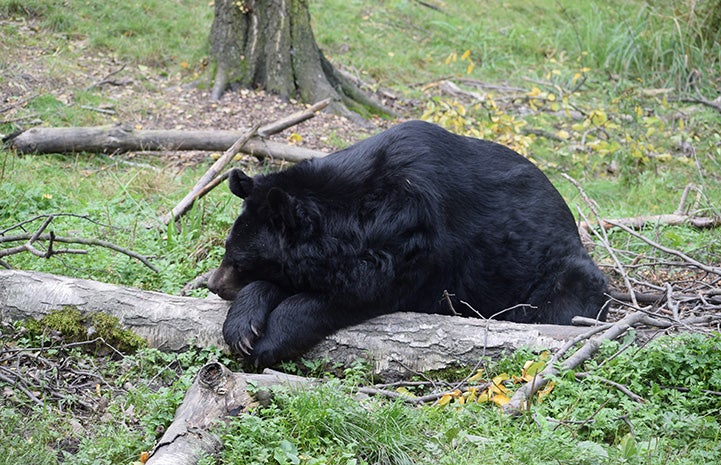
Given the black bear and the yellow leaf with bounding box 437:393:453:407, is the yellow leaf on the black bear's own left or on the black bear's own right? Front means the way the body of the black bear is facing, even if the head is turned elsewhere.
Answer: on the black bear's own left

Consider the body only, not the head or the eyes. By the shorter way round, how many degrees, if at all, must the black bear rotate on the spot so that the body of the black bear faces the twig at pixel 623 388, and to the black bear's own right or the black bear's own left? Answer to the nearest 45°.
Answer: approximately 135° to the black bear's own left

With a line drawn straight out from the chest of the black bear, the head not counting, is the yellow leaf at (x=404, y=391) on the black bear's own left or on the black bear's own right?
on the black bear's own left

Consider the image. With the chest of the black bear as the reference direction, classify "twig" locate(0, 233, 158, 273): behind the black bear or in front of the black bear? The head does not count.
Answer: in front

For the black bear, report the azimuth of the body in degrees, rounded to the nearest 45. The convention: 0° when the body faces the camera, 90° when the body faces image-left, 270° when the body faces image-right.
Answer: approximately 90°

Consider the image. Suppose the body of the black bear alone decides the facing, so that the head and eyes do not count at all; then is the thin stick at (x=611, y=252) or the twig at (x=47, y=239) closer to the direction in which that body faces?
the twig

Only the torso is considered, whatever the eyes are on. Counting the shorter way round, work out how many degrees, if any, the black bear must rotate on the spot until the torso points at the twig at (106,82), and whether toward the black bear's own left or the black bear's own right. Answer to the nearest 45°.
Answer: approximately 45° to the black bear's own right

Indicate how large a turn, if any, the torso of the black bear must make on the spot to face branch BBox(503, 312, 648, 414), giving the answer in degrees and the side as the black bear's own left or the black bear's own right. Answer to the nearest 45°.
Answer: approximately 135° to the black bear's own left

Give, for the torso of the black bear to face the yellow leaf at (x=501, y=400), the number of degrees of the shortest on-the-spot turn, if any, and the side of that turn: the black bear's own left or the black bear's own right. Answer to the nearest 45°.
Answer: approximately 135° to the black bear's own left

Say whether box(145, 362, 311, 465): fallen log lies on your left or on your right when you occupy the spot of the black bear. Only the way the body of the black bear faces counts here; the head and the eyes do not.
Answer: on your left

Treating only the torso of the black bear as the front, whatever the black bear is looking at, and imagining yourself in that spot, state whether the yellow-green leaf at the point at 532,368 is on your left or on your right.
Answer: on your left

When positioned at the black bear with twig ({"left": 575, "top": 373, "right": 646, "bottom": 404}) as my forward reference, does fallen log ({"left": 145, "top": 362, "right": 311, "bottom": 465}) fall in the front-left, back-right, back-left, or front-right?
front-right

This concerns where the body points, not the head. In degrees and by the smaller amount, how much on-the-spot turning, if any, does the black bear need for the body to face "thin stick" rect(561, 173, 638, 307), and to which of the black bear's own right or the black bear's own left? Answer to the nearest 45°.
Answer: approximately 135° to the black bear's own right

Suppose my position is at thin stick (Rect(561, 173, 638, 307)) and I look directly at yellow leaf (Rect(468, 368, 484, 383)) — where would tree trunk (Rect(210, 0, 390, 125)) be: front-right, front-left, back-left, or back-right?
back-right
